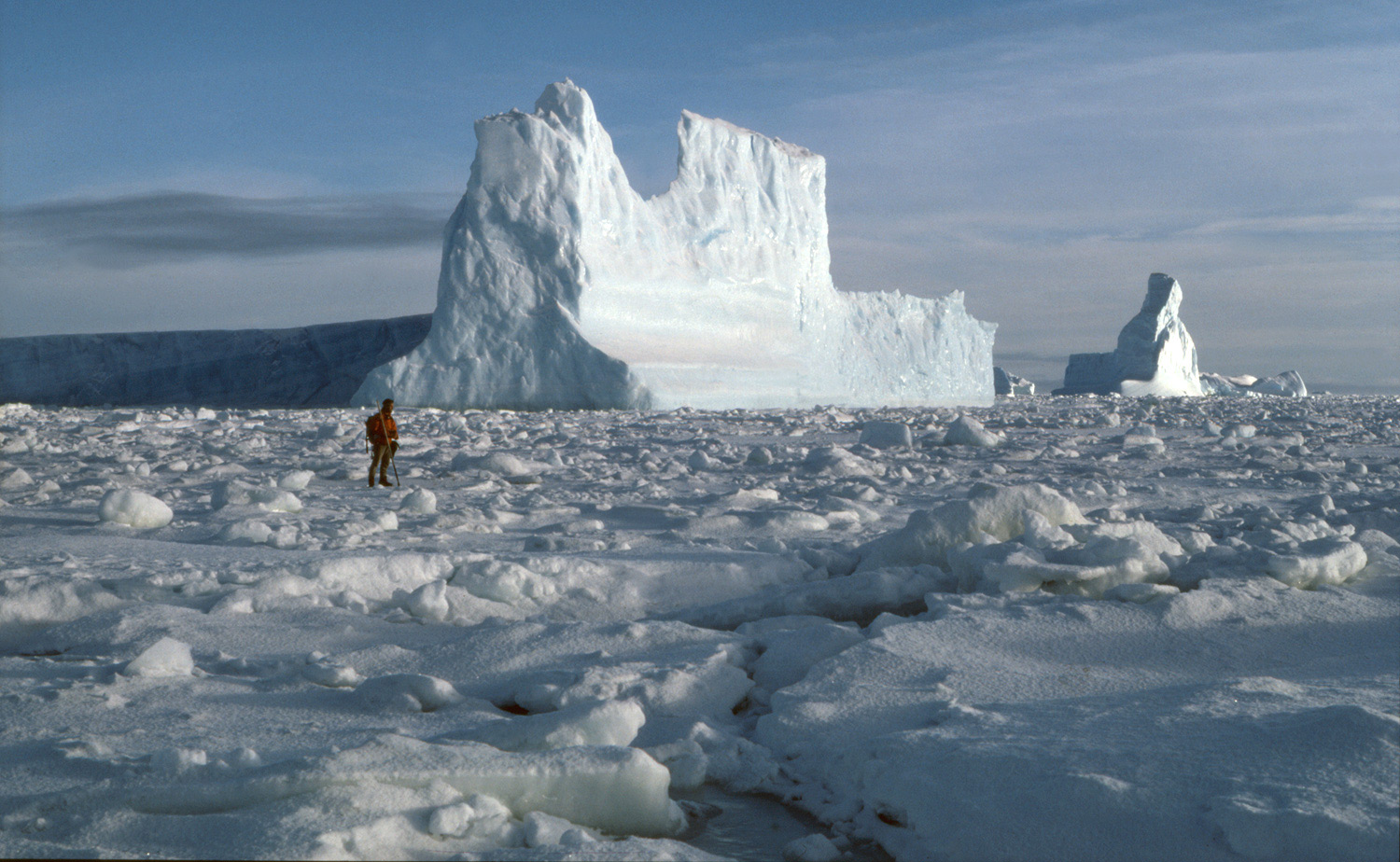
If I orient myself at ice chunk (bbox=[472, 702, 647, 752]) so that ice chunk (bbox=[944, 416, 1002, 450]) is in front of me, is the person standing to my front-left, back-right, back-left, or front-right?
front-left

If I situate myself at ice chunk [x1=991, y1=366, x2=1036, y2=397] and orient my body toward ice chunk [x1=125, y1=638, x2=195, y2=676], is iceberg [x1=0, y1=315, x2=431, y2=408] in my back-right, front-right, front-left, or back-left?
front-right

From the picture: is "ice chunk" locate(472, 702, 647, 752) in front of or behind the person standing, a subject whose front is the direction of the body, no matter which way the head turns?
in front

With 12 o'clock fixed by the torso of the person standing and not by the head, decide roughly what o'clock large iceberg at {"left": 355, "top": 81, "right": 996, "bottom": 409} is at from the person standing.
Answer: The large iceberg is roughly at 8 o'clock from the person standing.

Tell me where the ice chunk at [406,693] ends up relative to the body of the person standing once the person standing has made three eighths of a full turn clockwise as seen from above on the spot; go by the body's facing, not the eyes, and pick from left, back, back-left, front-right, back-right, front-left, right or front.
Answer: left

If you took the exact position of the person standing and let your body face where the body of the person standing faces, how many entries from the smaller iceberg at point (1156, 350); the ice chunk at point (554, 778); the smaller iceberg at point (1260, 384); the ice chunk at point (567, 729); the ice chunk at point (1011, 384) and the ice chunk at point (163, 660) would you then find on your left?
3

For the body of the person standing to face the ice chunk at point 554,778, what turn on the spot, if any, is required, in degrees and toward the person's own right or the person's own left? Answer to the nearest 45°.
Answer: approximately 45° to the person's own right

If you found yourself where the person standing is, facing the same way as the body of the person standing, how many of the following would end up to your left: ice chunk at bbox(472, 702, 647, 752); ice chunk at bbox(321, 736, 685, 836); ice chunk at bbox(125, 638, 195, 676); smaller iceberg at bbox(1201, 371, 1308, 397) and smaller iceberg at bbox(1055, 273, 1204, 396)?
2

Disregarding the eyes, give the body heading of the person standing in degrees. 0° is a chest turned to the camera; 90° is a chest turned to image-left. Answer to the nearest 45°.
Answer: approximately 315°

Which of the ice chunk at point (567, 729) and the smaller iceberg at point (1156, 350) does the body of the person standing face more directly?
the ice chunk

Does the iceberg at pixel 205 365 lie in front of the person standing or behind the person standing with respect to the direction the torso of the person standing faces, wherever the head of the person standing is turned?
behind

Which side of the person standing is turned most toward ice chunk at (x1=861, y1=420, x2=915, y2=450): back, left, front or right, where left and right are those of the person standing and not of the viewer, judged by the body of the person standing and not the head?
left

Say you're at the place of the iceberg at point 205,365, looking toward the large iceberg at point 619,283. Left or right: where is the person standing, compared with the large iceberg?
right
